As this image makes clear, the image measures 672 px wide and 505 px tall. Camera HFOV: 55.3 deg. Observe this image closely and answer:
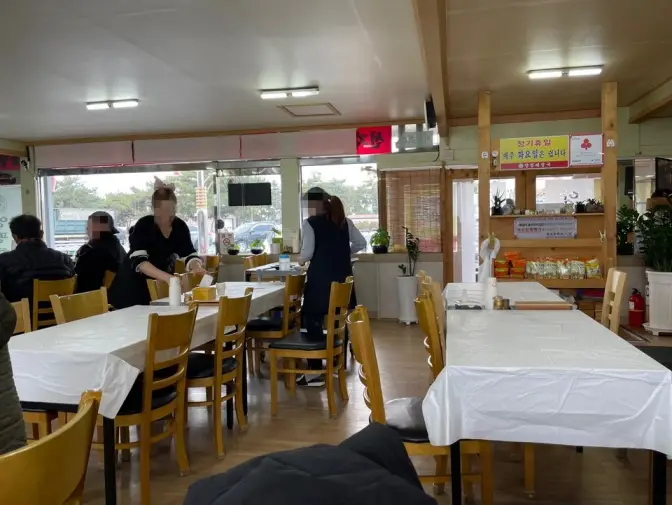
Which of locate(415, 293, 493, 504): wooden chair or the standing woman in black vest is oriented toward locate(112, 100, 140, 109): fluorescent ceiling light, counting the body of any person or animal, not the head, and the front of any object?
the standing woman in black vest

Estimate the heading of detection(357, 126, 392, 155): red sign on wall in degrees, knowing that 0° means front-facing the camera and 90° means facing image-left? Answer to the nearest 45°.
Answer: approximately 0°

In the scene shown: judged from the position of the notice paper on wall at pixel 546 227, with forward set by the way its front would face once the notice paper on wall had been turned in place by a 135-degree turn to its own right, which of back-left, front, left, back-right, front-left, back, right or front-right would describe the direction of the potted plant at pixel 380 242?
front

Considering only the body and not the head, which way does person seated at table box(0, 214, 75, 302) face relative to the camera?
away from the camera

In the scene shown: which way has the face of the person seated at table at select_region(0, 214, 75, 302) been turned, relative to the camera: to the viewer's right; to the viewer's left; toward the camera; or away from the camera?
away from the camera

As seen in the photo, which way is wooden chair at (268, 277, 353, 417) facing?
to the viewer's left

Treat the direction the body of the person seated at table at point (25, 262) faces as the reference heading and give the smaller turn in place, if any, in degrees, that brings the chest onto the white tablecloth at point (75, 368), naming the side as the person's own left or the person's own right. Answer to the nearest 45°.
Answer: approximately 180°

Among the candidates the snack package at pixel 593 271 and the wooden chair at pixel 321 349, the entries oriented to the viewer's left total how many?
1

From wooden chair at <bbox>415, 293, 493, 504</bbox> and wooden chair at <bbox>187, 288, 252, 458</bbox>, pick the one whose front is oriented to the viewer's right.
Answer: wooden chair at <bbox>415, 293, 493, 504</bbox>

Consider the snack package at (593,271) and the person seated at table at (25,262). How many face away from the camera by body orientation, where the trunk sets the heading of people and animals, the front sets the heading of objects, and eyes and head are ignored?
1

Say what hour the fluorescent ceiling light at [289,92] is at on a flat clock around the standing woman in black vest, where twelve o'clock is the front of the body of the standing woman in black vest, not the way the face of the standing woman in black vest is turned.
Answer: The fluorescent ceiling light is roughly at 1 o'clock from the standing woman in black vest.
